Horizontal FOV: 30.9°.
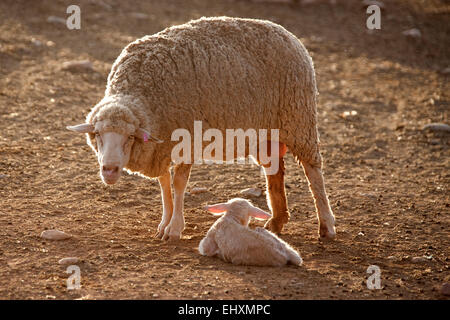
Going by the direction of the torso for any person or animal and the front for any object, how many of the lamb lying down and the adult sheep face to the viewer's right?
0

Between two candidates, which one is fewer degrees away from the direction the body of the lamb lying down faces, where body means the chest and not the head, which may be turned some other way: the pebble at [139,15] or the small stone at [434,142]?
the pebble

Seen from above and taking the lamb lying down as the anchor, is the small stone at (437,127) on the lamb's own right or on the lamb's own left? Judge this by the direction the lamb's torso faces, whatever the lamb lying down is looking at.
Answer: on the lamb's own right

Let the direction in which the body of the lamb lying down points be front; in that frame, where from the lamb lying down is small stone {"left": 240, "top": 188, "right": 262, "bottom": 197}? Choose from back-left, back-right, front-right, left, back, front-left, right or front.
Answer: front-right

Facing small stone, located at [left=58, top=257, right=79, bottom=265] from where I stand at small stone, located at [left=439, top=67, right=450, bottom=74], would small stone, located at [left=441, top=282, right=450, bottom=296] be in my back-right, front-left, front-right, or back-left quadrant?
front-left

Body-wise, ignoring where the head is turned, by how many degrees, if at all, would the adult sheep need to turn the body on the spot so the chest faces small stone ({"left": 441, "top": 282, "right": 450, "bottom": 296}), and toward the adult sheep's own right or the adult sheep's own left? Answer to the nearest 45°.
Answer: approximately 135° to the adult sheep's own left

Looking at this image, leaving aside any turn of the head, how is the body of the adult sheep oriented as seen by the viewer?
to the viewer's left

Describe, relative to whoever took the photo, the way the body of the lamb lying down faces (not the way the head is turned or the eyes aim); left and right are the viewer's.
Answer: facing away from the viewer and to the left of the viewer

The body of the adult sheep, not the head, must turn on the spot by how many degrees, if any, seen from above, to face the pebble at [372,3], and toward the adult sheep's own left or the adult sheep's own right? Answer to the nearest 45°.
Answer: approximately 90° to the adult sheep's own right

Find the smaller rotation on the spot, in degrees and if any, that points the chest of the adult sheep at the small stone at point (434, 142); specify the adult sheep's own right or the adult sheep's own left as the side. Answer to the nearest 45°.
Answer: approximately 135° to the adult sheep's own right

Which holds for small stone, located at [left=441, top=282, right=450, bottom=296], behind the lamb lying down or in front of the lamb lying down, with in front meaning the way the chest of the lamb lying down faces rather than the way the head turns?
behind

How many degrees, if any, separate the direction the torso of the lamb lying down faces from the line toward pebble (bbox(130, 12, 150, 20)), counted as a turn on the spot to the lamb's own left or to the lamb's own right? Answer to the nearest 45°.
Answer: approximately 45° to the lamb's own right

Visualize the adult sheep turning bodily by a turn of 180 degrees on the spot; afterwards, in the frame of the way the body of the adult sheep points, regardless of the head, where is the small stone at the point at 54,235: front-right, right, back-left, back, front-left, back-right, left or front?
back
